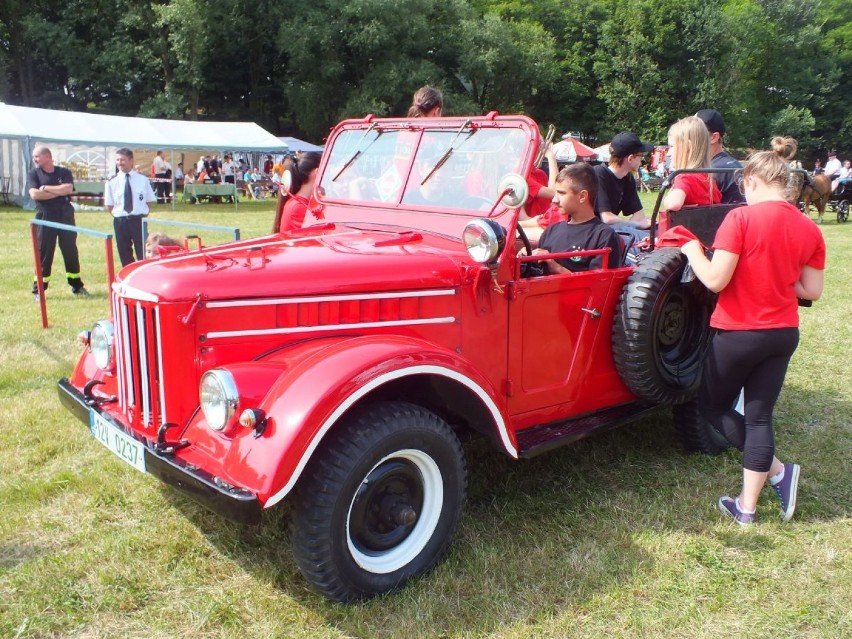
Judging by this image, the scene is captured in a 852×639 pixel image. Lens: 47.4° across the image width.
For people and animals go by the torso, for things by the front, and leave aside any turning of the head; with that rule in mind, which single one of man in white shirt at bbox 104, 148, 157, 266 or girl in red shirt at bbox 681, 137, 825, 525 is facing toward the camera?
the man in white shirt

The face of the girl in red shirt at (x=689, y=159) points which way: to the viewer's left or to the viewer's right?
to the viewer's left

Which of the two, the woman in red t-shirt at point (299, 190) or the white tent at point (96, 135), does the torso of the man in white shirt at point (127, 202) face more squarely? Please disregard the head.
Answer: the woman in red t-shirt

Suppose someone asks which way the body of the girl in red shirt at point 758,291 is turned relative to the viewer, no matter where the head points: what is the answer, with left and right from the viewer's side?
facing away from the viewer and to the left of the viewer

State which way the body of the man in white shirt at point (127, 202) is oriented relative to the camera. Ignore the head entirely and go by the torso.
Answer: toward the camera

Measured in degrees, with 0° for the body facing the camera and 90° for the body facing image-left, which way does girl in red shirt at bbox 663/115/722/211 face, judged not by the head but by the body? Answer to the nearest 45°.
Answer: approximately 135°

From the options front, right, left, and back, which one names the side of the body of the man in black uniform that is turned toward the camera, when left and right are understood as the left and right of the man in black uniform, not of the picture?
front

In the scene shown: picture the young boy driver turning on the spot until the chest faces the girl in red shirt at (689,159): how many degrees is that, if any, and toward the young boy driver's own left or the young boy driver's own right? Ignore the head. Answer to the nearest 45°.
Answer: approximately 180°

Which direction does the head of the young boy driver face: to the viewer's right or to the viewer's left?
to the viewer's left

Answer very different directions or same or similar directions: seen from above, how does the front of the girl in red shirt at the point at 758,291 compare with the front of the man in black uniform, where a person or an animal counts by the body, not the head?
very different directions

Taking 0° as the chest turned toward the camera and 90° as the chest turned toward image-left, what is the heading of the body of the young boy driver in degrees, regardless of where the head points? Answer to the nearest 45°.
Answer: approximately 45°

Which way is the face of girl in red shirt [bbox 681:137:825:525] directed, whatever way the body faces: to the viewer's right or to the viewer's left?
to the viewer's left

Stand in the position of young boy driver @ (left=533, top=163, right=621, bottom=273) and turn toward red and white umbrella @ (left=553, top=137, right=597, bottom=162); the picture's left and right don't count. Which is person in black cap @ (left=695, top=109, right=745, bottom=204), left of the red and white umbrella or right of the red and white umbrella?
right
